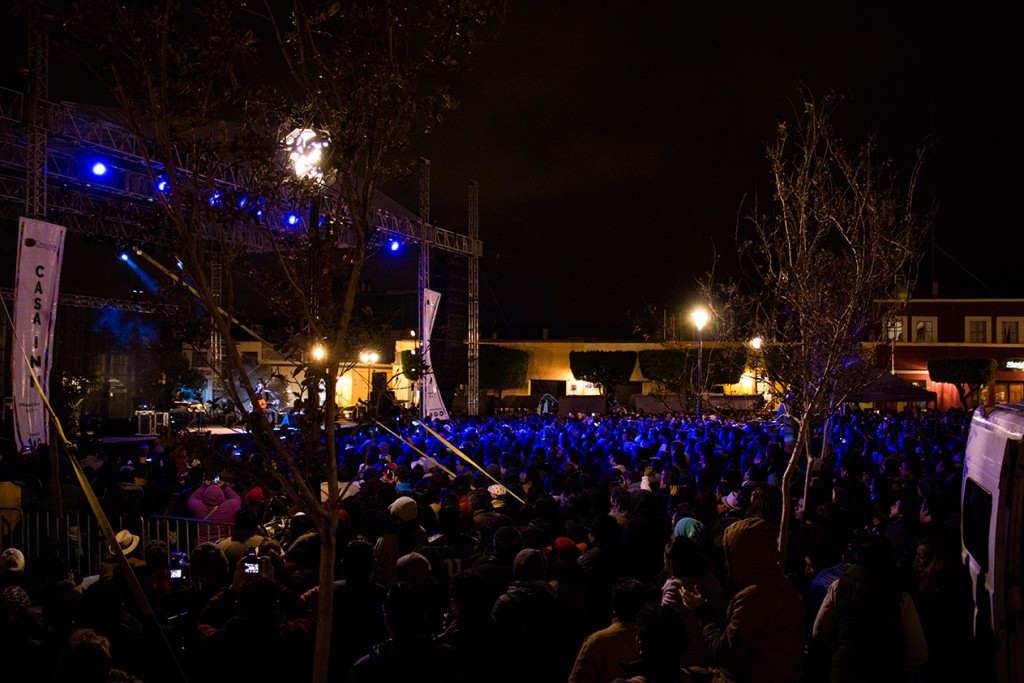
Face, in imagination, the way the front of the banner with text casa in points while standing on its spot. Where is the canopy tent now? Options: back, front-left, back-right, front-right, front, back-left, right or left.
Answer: left

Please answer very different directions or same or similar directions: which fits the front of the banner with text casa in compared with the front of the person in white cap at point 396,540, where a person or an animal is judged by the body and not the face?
very different directions

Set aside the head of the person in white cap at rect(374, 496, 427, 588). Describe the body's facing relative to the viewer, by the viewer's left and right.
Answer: facing away from the viewer and to the left of the viewer

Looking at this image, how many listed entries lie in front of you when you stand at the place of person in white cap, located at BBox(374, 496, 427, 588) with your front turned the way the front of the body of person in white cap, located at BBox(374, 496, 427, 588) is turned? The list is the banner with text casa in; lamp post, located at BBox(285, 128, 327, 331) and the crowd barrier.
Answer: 2

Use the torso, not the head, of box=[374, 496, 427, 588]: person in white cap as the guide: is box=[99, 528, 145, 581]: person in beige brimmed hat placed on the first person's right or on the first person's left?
on the first person's left

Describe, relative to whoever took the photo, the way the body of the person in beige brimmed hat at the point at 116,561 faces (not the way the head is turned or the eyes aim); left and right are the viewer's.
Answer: facing away from the viewer and to the left of the viewer

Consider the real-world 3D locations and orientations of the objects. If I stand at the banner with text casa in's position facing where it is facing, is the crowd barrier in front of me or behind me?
in front

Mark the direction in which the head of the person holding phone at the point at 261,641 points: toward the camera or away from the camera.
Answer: away from the camera

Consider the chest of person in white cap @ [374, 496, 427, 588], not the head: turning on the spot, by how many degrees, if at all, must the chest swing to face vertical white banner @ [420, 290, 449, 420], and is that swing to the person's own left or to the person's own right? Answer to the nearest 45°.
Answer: approximately 45° to the person's own right

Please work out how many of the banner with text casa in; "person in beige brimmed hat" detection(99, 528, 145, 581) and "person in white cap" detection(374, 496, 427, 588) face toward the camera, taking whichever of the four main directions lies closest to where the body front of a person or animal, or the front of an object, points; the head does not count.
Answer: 1
